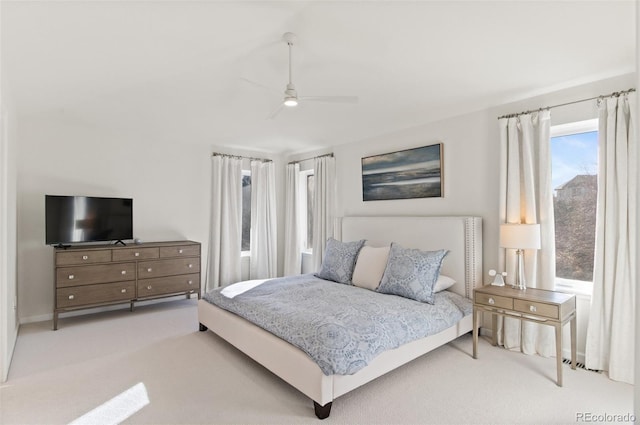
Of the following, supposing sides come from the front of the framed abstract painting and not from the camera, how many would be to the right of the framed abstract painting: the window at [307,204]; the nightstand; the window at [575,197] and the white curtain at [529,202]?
1

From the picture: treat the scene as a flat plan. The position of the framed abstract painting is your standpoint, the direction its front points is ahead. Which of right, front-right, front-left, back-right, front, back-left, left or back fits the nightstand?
left

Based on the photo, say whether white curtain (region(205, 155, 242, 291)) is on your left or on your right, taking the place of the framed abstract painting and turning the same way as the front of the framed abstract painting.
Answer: on your right

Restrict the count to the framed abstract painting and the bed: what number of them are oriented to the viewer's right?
0

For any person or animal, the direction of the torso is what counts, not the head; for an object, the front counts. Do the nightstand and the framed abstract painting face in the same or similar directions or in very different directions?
same or similar directions

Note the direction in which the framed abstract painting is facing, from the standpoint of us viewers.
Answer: facing the viewer and to the left of the viewer

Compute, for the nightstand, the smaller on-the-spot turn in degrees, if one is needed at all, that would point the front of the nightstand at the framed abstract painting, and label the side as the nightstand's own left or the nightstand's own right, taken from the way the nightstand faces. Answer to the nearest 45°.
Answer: approximately 90° to the nightstand's own right

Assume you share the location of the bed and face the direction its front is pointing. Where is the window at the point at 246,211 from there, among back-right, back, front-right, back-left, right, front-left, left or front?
right

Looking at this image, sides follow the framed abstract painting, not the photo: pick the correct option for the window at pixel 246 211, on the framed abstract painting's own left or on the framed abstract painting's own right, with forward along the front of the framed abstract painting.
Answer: on the framed abstract painting's own right

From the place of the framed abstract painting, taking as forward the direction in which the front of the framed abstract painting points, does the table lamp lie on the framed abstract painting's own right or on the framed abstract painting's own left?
on the framed abstract painting's own left

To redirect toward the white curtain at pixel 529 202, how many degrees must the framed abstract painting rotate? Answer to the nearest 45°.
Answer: approximately 90° to its left

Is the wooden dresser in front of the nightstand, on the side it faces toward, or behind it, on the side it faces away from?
in front

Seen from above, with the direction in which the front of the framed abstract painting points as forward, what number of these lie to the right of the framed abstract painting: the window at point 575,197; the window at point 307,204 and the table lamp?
1

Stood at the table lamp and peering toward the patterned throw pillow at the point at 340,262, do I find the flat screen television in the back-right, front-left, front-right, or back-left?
front-left
